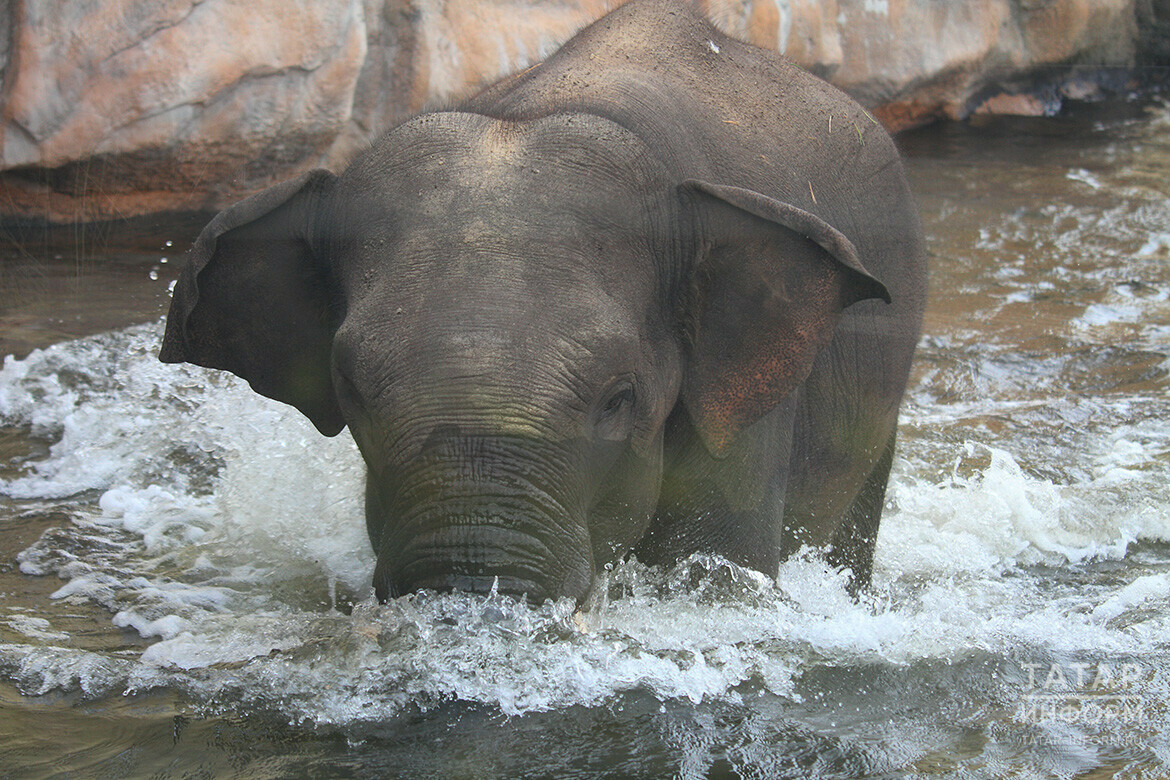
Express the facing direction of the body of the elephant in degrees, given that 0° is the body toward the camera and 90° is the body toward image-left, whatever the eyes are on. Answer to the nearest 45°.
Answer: approximately 45°
